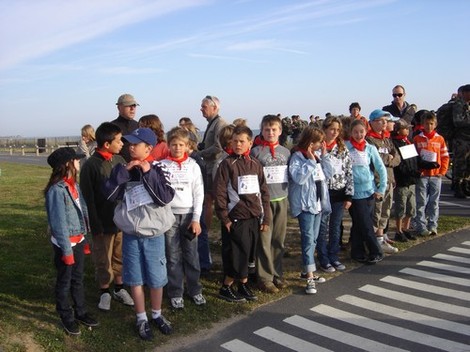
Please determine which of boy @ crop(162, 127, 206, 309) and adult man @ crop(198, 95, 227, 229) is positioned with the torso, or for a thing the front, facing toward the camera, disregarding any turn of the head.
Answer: the boy

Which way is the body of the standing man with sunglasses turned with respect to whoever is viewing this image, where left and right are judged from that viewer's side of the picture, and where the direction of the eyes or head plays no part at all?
facing the viewer

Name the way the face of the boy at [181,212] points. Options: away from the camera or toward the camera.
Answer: toward the camera

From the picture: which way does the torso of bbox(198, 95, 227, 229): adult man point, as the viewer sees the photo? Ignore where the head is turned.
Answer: to the viewer's left

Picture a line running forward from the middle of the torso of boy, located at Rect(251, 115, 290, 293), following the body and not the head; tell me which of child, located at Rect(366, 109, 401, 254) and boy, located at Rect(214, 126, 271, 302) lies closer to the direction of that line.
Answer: the boy

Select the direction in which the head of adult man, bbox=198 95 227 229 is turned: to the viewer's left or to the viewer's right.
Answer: to the viewer's left

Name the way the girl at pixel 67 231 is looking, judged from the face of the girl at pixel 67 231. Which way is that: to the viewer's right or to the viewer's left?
to the viewer's right

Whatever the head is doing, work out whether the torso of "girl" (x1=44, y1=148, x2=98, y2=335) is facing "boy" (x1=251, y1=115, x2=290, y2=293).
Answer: no

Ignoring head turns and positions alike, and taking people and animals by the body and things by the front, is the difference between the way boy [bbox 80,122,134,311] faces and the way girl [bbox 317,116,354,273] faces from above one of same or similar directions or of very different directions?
same or similar directions

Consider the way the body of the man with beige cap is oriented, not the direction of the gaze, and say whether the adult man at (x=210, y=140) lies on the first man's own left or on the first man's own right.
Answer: on the first man's own left

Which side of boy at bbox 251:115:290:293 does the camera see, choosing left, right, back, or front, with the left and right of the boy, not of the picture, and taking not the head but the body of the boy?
front

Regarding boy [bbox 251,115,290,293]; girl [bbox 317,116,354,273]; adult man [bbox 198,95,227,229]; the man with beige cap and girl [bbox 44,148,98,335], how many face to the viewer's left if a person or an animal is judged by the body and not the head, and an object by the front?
1

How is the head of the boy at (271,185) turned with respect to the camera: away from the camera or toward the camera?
toward the camera

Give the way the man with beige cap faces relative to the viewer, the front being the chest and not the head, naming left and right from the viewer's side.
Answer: facing the viewer and to the right of the viewer

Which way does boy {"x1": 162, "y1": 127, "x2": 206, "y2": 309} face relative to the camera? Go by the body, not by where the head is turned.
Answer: toward the camera

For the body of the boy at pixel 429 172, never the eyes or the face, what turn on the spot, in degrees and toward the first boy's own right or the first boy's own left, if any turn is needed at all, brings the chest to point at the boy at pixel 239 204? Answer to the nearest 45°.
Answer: approximately 45° to the first boy's own right

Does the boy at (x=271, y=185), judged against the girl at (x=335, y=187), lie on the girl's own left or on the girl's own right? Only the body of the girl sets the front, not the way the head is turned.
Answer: on the girl's own right

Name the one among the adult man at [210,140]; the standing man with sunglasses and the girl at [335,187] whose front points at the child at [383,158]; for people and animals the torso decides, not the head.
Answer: the standing man with sunglasses

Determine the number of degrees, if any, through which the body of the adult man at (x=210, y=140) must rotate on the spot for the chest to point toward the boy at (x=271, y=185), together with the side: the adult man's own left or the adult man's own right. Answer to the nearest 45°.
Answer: approximately 135° to the adult man's own left

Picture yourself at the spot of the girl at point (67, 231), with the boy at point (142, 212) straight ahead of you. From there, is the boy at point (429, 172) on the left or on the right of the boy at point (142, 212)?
left
